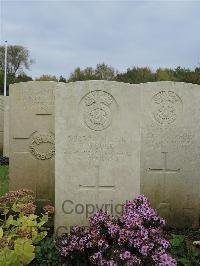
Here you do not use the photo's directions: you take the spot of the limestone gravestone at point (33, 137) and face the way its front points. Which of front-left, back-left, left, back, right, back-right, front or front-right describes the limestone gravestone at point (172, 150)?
left

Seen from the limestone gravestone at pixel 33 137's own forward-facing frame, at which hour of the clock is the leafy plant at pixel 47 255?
The leafy plant is roughly at 12 o'clock from the limestone gravestone.

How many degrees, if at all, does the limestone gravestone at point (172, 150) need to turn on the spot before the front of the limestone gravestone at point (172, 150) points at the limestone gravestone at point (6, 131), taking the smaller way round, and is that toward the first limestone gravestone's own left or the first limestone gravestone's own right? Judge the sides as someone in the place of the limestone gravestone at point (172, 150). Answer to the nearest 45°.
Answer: approximately 135° to the first limestone gravestone's own right

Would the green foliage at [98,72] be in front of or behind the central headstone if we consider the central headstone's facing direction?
behind

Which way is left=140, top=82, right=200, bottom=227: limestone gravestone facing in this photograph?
toward the camera

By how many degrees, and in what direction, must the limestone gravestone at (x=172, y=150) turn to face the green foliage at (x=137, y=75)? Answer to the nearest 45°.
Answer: approximately 180°

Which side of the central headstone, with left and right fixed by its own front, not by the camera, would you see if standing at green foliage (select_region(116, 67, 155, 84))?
back

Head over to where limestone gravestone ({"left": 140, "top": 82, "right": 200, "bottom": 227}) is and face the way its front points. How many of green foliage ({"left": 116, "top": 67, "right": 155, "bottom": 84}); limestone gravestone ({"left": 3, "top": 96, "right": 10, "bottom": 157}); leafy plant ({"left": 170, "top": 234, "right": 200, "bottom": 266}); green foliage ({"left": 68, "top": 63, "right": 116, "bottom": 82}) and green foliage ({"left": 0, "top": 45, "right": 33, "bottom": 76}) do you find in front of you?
1

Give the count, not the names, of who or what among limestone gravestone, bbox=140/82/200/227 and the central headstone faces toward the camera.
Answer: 2

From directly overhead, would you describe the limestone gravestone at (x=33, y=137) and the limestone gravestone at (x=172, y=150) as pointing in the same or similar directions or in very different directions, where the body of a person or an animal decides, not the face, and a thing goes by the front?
same or similar directions

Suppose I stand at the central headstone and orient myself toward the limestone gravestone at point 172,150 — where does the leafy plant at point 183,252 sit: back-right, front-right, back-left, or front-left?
front-right

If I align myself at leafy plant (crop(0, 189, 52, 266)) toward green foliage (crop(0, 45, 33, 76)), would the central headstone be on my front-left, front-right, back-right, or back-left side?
front-right

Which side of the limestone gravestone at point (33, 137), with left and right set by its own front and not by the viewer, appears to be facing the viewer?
front

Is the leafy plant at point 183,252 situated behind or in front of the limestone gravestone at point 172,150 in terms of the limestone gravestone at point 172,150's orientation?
in front

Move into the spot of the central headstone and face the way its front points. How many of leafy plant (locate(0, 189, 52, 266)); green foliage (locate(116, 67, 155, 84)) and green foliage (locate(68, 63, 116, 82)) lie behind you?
2

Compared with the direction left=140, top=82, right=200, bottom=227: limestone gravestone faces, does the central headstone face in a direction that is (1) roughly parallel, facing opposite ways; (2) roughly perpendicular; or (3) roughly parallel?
roughly parallel
